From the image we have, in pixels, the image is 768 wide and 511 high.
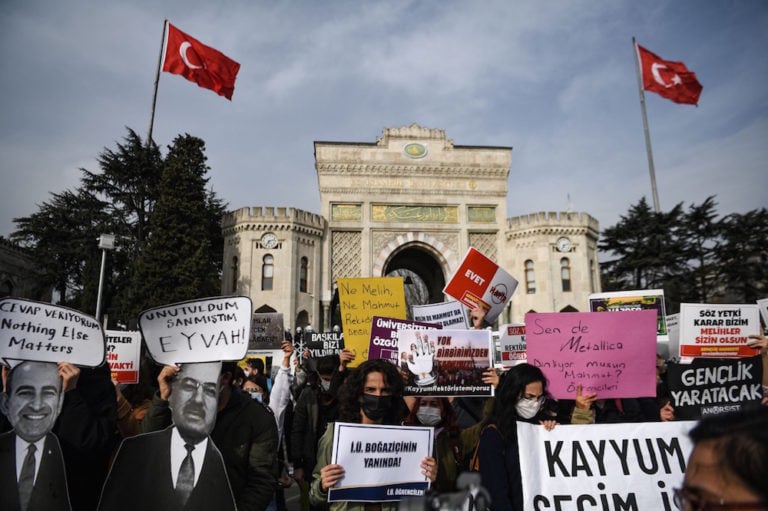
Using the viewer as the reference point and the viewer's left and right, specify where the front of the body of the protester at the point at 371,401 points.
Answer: facing the viewer

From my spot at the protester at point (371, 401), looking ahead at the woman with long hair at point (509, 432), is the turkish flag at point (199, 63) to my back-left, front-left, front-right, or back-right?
back-left

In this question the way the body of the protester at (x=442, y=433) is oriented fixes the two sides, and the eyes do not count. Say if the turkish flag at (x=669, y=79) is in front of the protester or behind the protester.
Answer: behind

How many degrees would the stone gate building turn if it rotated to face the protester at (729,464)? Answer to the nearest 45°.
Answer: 0° — it already faces them

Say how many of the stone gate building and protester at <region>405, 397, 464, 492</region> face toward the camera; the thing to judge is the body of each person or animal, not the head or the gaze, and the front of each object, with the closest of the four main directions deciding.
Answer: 2

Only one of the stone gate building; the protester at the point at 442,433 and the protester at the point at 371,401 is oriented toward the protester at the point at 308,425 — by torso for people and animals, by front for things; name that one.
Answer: the stone gate building

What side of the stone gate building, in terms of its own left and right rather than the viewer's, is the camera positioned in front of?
front

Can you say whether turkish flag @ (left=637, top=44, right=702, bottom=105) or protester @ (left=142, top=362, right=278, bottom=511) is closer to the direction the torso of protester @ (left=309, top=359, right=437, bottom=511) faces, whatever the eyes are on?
the protester

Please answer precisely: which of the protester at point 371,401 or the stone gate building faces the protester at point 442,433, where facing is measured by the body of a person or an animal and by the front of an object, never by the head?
the stone gate building

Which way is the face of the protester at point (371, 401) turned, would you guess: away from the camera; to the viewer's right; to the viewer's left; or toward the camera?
toward the camera

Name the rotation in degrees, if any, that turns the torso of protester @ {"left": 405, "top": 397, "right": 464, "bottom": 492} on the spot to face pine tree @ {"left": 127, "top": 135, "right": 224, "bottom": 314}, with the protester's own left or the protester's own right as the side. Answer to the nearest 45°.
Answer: approximately 135° to the protester's own right

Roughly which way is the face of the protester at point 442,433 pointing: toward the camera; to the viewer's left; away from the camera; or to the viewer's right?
toward the camera

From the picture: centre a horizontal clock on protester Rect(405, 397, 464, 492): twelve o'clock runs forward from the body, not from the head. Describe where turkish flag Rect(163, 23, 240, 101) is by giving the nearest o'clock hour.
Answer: The turkish flag is roughly at 5 o'clock from the protester.
